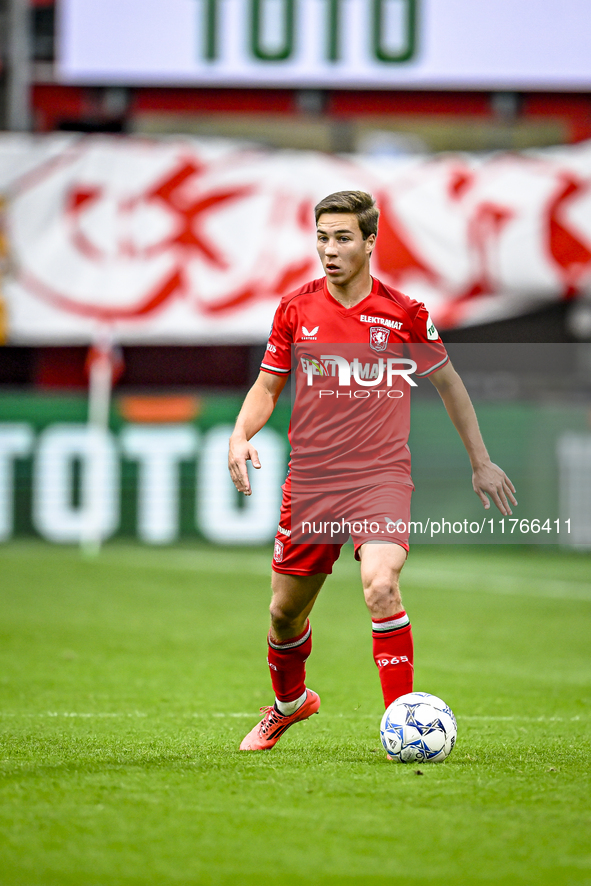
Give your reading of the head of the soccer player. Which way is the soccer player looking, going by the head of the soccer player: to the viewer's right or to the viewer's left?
to the viewer's left

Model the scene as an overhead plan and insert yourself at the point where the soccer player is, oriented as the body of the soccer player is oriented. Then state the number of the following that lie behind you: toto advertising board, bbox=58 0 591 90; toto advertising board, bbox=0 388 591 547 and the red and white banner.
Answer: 3

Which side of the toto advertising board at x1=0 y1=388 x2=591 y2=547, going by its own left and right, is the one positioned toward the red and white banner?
back

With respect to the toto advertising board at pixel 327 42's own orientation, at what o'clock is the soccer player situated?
The soccer player is roughly at 12 o'clock from the toto advertising board.

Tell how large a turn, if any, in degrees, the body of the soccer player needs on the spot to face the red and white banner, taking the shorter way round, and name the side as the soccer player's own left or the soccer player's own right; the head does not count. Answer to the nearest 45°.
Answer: approximately 180°

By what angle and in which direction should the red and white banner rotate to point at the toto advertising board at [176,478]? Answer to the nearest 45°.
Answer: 0° — it already faces it

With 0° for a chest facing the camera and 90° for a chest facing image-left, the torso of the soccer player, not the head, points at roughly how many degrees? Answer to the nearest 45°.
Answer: approximately 0°

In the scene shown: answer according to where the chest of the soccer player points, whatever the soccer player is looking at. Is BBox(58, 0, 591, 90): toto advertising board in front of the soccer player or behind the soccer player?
behind

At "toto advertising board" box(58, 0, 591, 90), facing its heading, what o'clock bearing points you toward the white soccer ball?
The white soccer ball is roughly at 12 o'clock from the toto advertising board.
